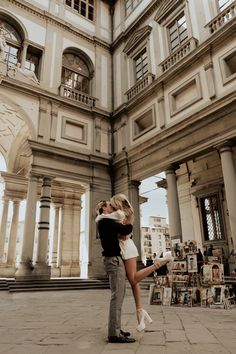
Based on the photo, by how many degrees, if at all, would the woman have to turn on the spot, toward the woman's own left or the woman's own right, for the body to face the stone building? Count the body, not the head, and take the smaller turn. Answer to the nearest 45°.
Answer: approximately 90° to the woman's own right

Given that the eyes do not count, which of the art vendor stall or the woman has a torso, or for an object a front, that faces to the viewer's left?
the woman

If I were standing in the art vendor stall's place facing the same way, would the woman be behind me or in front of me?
in front

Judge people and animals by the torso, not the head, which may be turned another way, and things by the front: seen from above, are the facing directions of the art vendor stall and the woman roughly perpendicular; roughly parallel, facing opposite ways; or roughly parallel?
roughly perpendicular

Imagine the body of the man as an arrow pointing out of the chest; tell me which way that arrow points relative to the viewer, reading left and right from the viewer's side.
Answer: facing to the right of the viewer

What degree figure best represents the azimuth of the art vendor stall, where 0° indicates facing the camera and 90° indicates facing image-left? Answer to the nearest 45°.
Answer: approximately 0°

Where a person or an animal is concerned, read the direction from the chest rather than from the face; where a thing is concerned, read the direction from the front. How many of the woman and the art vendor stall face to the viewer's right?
0

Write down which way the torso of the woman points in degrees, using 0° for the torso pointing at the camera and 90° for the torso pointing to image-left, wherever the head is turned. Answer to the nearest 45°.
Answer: approximately 90°

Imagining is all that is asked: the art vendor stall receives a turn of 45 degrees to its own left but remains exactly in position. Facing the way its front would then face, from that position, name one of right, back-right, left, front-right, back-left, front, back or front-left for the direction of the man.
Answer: front-right

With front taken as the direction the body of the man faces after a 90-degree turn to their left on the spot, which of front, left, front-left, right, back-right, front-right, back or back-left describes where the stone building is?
front
